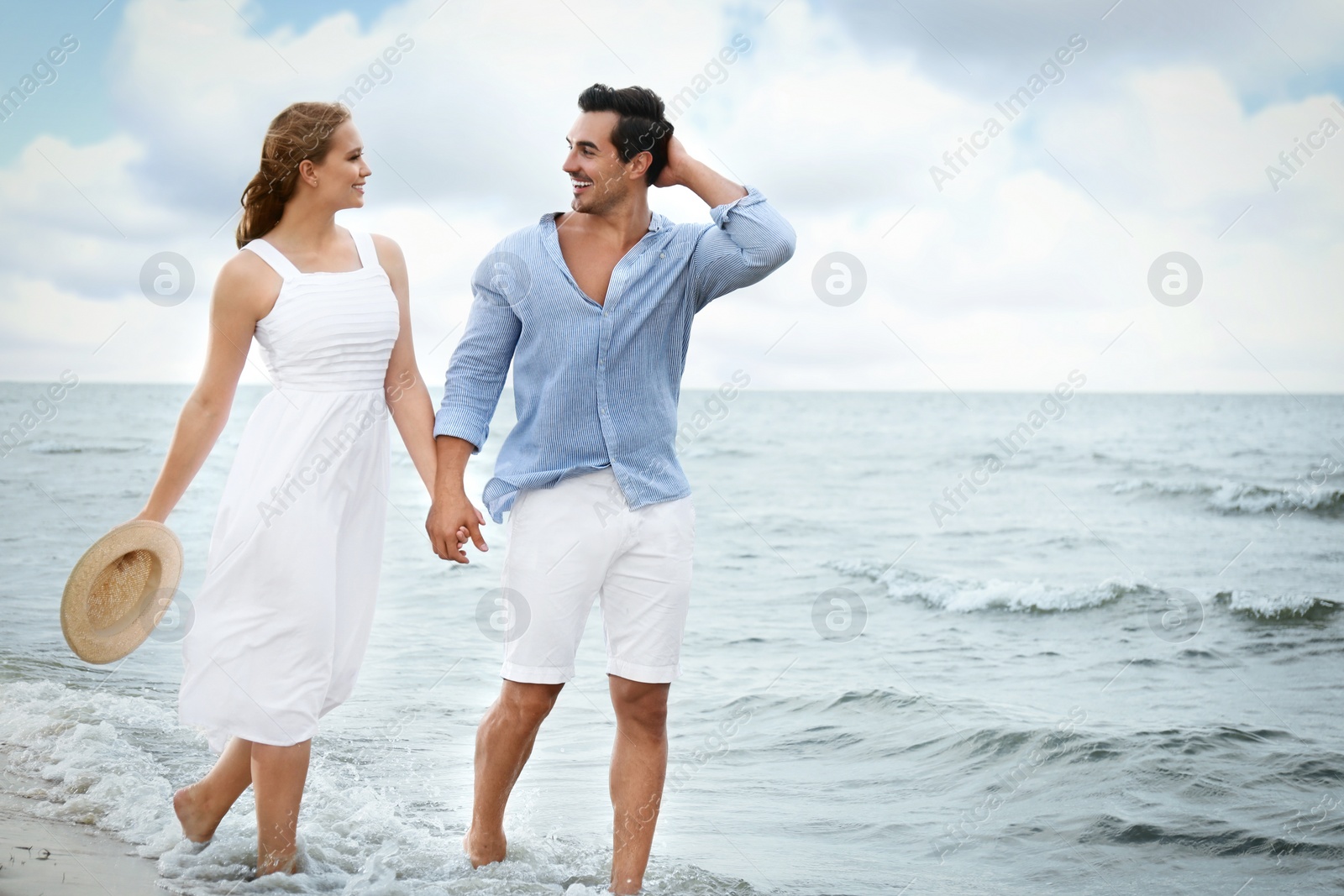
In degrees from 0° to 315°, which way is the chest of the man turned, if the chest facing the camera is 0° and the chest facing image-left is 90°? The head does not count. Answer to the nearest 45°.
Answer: approximately 0°

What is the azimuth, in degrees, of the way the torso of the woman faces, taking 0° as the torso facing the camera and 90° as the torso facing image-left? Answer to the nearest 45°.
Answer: approximately 315°

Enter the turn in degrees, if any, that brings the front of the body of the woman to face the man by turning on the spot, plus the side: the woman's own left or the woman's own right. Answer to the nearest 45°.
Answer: approximately 45° to the woman's own left

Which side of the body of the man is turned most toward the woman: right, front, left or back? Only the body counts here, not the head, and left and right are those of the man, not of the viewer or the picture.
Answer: right
